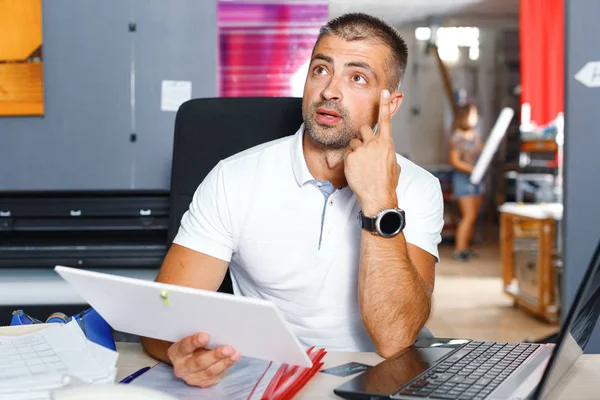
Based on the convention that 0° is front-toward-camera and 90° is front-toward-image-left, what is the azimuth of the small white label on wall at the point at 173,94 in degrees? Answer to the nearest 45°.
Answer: approximately 0°

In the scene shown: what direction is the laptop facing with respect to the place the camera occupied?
facing to the left of the viewer
